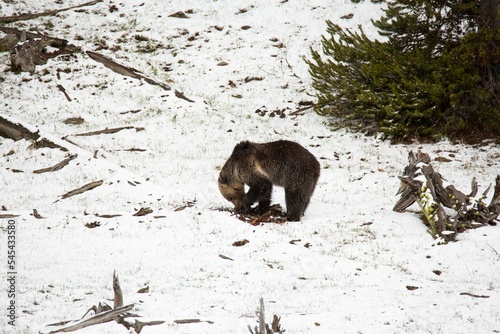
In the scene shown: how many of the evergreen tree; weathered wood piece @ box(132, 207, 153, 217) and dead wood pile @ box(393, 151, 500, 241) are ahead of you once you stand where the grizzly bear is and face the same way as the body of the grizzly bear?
1

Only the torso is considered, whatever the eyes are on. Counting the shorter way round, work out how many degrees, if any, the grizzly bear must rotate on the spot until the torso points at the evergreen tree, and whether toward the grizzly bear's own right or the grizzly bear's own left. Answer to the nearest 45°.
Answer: approximately 135° to the grizzly bear's own right

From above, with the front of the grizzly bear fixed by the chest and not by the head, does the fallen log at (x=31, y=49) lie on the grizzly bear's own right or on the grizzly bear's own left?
on the grizzly bear's own right

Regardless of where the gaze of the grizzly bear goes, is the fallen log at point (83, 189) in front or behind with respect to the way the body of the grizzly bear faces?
in front

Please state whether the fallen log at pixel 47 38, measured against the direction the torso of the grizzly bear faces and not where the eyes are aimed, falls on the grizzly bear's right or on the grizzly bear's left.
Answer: on the grizzly bear's right

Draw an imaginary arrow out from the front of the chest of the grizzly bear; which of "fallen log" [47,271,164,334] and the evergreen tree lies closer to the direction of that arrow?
the fallen log

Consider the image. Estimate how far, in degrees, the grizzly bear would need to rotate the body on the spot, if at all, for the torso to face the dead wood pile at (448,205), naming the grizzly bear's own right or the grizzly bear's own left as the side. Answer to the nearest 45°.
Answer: approximately 180°

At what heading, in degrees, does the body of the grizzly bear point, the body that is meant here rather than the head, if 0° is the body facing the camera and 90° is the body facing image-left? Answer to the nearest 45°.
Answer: approximately 90°
